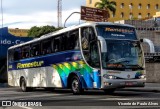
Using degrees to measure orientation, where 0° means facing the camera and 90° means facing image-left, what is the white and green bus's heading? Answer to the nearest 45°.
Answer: approximately 315°
